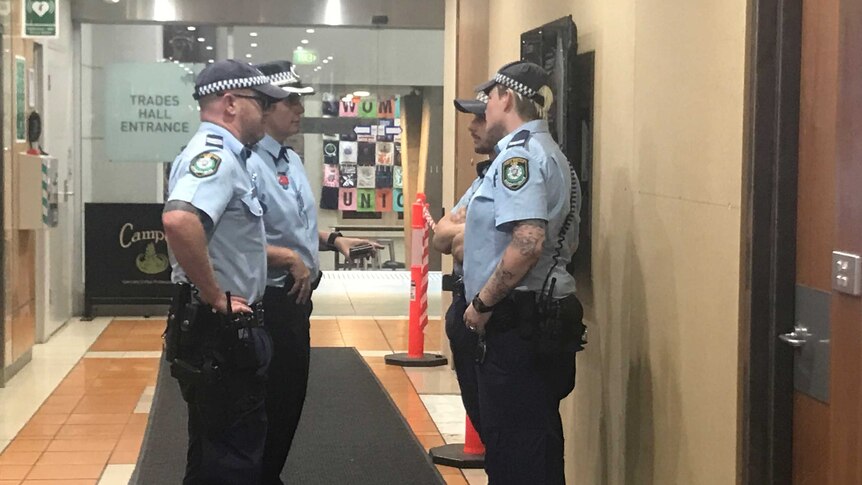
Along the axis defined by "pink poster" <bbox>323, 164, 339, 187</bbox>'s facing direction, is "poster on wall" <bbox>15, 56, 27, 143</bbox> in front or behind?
in front

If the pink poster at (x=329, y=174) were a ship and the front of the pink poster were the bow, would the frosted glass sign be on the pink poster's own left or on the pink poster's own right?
on the pink poster's own right

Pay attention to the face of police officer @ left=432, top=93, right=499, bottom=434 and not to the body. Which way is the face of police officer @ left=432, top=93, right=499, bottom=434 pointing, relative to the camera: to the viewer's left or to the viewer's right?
to the viewer's left

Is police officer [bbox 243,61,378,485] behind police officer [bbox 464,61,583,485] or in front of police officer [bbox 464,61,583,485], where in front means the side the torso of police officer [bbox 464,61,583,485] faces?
in front

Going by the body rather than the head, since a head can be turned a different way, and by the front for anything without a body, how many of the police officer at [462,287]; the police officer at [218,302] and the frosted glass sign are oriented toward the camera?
1

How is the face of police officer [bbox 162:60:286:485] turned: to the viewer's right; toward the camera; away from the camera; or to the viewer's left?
to the viewer's right

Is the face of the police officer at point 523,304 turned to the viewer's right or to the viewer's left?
to the viewer's left

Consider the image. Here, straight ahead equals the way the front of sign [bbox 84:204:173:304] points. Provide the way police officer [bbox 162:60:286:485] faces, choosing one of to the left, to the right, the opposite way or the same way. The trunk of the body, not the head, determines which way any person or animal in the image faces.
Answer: to the left

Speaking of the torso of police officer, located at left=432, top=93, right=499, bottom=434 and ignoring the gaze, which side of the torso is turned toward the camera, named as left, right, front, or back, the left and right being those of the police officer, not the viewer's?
left
